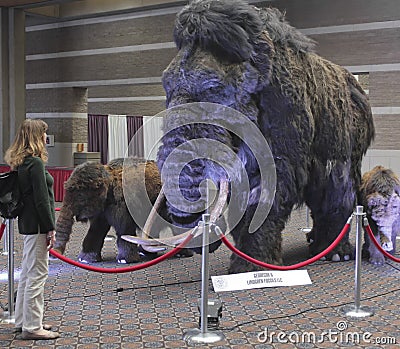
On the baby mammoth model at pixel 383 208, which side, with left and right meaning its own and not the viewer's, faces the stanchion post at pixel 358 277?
front

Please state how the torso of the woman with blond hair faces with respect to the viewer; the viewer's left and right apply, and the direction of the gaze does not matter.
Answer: facing to the right of the viewer

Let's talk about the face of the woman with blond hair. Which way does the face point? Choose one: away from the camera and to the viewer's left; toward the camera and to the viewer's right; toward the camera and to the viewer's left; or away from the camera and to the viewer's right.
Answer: away from the camera and to the viewer's right

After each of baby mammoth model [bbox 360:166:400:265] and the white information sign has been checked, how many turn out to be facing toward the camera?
2

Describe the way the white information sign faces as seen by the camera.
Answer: facing the viewer

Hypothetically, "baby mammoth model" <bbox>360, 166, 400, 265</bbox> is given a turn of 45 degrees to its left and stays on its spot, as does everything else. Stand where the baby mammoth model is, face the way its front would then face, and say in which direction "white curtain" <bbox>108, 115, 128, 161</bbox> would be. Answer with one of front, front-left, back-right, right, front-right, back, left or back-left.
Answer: back

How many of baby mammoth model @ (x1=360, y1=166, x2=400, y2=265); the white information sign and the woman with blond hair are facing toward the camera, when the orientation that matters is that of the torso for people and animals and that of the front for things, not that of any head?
2

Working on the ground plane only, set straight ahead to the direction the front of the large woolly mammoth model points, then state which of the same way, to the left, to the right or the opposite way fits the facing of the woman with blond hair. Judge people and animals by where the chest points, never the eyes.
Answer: the opposite way

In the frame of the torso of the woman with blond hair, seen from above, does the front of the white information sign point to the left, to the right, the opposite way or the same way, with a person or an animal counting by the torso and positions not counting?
to the right

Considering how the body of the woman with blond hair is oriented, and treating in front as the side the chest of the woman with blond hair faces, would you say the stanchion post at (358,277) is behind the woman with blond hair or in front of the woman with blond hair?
in front

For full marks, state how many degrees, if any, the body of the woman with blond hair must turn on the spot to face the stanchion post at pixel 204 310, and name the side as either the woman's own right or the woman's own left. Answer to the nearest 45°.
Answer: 0° — they already face it

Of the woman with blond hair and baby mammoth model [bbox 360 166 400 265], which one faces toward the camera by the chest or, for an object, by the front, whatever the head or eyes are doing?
the baby mammoth model

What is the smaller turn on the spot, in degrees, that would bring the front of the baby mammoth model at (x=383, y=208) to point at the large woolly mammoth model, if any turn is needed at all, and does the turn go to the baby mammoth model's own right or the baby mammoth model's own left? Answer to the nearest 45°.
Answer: approximately 45° to the baby mammoth model's own right

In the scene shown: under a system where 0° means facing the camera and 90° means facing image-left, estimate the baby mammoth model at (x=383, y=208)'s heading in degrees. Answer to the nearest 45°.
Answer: approximately 0°

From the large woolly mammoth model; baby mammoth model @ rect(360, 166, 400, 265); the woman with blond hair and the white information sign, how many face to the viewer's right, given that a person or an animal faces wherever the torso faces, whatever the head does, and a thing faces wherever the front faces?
1
